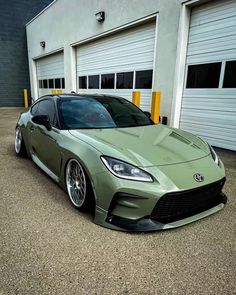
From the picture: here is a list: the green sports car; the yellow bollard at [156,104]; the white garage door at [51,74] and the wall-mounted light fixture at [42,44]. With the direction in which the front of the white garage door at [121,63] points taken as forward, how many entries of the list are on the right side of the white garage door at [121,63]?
2

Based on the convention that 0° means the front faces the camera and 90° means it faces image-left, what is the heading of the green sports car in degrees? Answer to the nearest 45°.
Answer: approximately 315°

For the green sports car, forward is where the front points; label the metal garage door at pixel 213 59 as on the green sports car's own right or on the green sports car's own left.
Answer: on the green sports car's own left

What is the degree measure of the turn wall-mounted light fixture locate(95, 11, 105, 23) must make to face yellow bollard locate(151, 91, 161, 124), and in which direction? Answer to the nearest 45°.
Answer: approximately 90° to its left

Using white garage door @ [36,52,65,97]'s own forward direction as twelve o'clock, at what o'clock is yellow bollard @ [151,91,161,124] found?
The yellow bollard is roughly at 10 o'clock from the white garage door.

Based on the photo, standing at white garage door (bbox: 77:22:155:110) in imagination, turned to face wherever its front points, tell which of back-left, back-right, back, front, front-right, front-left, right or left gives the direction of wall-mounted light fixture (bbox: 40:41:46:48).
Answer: right

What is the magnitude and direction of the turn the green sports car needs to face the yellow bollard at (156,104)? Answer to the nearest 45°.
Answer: approximately 135° to its left

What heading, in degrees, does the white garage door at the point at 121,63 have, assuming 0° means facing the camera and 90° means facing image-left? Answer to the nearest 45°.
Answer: approximately 45°

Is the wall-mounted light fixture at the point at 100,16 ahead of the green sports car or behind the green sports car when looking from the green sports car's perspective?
behind
